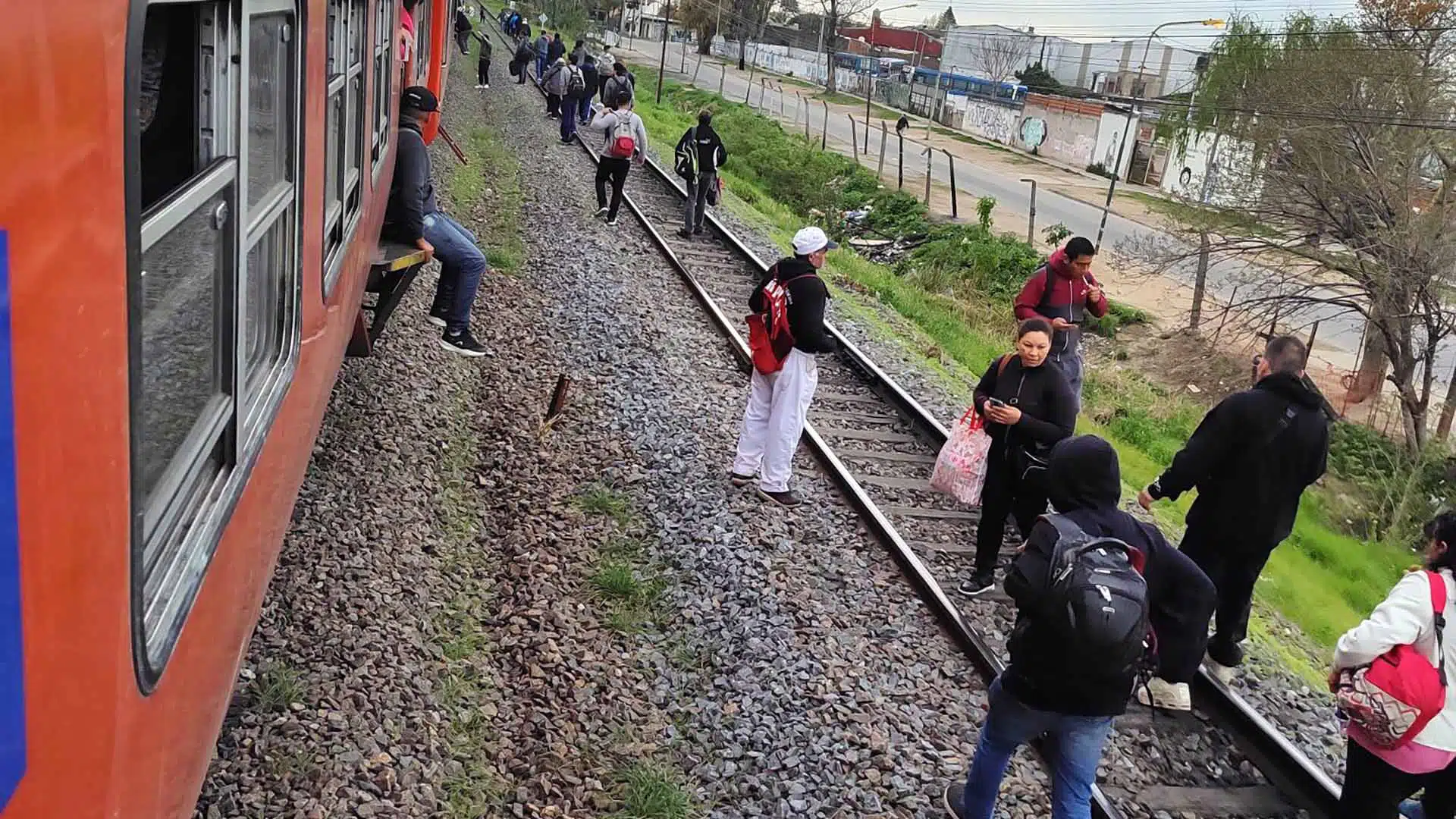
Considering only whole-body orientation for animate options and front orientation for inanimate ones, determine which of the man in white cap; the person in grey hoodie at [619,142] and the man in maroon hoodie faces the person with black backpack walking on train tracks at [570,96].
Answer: the person in grey hoodie

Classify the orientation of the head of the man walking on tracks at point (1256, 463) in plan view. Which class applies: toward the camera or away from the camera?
away from the camera

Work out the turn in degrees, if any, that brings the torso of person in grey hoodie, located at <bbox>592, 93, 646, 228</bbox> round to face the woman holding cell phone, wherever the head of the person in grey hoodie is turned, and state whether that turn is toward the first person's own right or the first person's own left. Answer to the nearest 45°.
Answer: approximately 180°

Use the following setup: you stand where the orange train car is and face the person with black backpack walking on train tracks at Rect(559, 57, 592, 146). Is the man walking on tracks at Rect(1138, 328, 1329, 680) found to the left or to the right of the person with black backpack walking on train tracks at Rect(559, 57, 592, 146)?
right

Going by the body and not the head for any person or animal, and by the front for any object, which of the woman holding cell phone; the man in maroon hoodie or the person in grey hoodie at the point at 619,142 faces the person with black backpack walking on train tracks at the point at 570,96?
the person in grey hoodie

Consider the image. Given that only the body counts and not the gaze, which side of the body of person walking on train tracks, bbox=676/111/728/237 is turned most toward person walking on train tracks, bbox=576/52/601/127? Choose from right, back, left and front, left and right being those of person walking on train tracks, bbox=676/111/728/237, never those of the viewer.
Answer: front

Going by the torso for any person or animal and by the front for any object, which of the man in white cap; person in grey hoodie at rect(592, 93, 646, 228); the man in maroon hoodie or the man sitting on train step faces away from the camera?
the person in grey hoodie

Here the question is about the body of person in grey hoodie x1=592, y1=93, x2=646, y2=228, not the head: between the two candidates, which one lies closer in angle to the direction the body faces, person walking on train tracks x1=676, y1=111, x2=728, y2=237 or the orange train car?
the person walking on train tracks

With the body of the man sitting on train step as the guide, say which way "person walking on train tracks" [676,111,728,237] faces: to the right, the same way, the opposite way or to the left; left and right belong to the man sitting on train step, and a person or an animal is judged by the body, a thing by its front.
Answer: to the left

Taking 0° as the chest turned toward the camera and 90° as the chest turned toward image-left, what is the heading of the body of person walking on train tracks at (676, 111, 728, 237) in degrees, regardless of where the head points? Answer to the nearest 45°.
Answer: approximately 180°

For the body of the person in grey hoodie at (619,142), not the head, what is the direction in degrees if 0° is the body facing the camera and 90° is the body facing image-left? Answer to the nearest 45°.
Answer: approximately 180°

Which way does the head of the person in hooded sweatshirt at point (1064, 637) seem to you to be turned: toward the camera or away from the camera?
away from the camera

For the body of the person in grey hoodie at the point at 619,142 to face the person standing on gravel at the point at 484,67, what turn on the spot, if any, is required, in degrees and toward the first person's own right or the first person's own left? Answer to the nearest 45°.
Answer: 0° — they already face them

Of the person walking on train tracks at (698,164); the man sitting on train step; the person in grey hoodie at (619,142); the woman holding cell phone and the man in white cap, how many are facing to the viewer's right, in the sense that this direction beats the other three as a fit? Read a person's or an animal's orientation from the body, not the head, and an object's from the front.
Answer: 2

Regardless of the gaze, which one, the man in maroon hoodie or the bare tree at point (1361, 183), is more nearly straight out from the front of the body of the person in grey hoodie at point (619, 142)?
the bare tree
